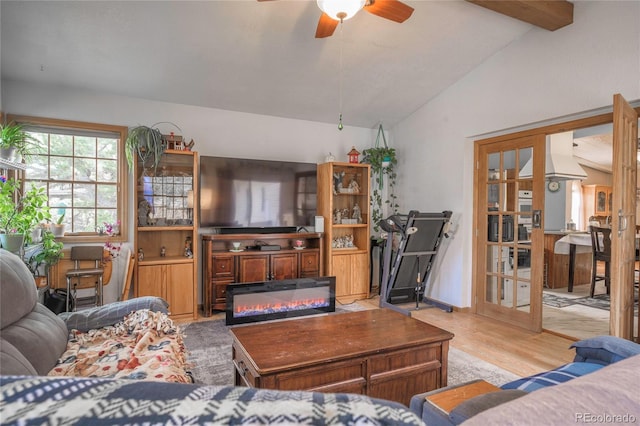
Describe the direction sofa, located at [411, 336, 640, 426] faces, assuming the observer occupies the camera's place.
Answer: facing away from the viewer and to the left of the viewer

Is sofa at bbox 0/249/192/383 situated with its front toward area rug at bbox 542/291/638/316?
yes

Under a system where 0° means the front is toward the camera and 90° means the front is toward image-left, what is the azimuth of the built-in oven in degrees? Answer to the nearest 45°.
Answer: approximately 0°

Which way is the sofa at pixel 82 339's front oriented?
to the viewer's right

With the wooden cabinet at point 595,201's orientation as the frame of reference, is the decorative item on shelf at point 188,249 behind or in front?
in front

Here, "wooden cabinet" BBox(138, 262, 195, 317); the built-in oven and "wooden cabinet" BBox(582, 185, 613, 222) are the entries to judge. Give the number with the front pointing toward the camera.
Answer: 3

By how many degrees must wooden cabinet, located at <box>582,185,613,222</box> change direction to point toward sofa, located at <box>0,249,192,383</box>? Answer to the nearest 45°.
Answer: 0° — it already faces it

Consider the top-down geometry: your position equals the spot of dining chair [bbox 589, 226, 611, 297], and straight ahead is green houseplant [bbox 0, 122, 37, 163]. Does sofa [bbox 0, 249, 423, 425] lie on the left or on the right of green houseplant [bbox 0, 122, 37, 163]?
left

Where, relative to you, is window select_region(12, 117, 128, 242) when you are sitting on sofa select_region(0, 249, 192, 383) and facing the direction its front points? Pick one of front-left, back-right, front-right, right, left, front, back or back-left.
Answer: left

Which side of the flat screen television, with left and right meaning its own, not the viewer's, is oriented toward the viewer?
front

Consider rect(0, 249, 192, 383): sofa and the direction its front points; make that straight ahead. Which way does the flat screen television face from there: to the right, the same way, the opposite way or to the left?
to the right

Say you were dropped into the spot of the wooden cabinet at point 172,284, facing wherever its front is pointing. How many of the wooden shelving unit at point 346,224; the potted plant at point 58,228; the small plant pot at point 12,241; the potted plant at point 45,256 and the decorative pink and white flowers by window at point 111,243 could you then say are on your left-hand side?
1

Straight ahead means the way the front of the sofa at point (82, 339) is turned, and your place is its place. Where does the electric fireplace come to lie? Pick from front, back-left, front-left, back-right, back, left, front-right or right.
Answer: front-left

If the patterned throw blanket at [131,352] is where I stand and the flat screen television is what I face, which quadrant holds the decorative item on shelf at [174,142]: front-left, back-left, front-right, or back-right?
front-left

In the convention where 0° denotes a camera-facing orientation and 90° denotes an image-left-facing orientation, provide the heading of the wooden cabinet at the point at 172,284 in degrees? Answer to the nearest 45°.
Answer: approximately 0°

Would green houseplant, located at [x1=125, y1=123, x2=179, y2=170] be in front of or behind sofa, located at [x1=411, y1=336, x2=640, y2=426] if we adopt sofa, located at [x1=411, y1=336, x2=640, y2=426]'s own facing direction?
in front

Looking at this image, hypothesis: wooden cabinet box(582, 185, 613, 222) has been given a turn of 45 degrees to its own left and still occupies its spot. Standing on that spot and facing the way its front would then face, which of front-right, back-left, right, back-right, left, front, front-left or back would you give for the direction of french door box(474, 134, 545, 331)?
front-right

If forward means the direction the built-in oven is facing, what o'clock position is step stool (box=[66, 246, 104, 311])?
The step stool is roughly at 2 o'clock from the built-in oven.

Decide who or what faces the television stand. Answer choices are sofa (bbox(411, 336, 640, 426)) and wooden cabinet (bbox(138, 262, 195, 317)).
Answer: the sofa
